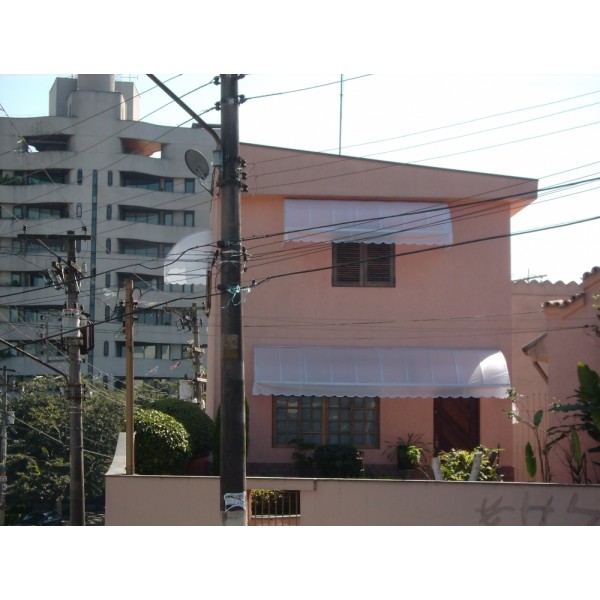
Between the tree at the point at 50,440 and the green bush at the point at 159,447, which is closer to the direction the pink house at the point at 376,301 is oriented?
the green bush

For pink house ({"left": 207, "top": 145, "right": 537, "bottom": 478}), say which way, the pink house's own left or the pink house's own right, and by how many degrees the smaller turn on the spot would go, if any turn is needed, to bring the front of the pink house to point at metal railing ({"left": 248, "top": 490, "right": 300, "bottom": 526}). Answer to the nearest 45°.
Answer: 0° — it already faces it

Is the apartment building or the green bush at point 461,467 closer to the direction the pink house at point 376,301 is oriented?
the green bush

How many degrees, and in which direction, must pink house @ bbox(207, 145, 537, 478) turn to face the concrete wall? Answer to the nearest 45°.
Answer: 0° — it already faces it

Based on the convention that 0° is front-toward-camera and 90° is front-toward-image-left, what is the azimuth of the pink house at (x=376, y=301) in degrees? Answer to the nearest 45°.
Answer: approximately 0°
